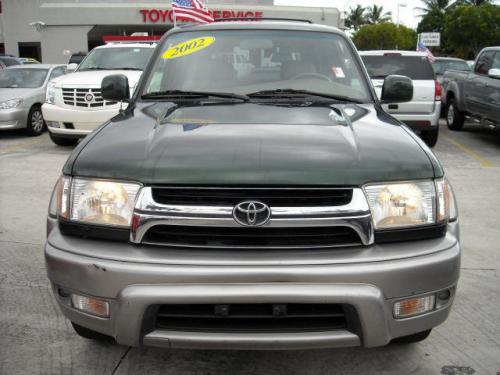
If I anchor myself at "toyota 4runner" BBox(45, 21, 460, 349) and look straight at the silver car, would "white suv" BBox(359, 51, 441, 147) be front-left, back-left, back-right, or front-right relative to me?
front-right

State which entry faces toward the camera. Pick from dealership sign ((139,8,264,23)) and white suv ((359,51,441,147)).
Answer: the dealership sign

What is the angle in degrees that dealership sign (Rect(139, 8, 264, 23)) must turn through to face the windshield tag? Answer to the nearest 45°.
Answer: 0° — it already faces it

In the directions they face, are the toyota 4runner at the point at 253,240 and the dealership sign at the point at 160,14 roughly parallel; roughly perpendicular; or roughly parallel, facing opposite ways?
roughly parallel

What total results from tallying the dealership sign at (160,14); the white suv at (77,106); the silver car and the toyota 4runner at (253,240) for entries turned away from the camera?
0

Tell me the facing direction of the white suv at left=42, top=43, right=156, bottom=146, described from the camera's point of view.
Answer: facing the viewer and to the left of the viewer

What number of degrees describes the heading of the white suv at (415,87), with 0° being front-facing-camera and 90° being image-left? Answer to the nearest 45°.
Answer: approximately 180°

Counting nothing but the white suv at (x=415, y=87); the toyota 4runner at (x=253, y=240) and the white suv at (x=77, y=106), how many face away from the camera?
1

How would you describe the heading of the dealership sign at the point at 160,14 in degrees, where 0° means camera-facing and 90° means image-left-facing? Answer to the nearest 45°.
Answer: approximately 0°

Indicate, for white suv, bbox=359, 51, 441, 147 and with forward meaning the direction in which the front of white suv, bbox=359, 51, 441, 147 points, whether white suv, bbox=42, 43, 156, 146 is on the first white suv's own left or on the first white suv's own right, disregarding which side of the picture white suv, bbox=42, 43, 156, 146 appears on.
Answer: on the first white suv's own left

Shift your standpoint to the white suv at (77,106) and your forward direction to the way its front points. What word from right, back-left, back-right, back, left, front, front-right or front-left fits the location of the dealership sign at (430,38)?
back

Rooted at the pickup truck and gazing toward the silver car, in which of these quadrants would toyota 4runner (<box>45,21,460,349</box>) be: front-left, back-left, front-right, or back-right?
front-left

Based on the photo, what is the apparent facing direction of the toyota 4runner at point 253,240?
toward the camera

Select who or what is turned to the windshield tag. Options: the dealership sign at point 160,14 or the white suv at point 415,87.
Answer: the dealership sign
